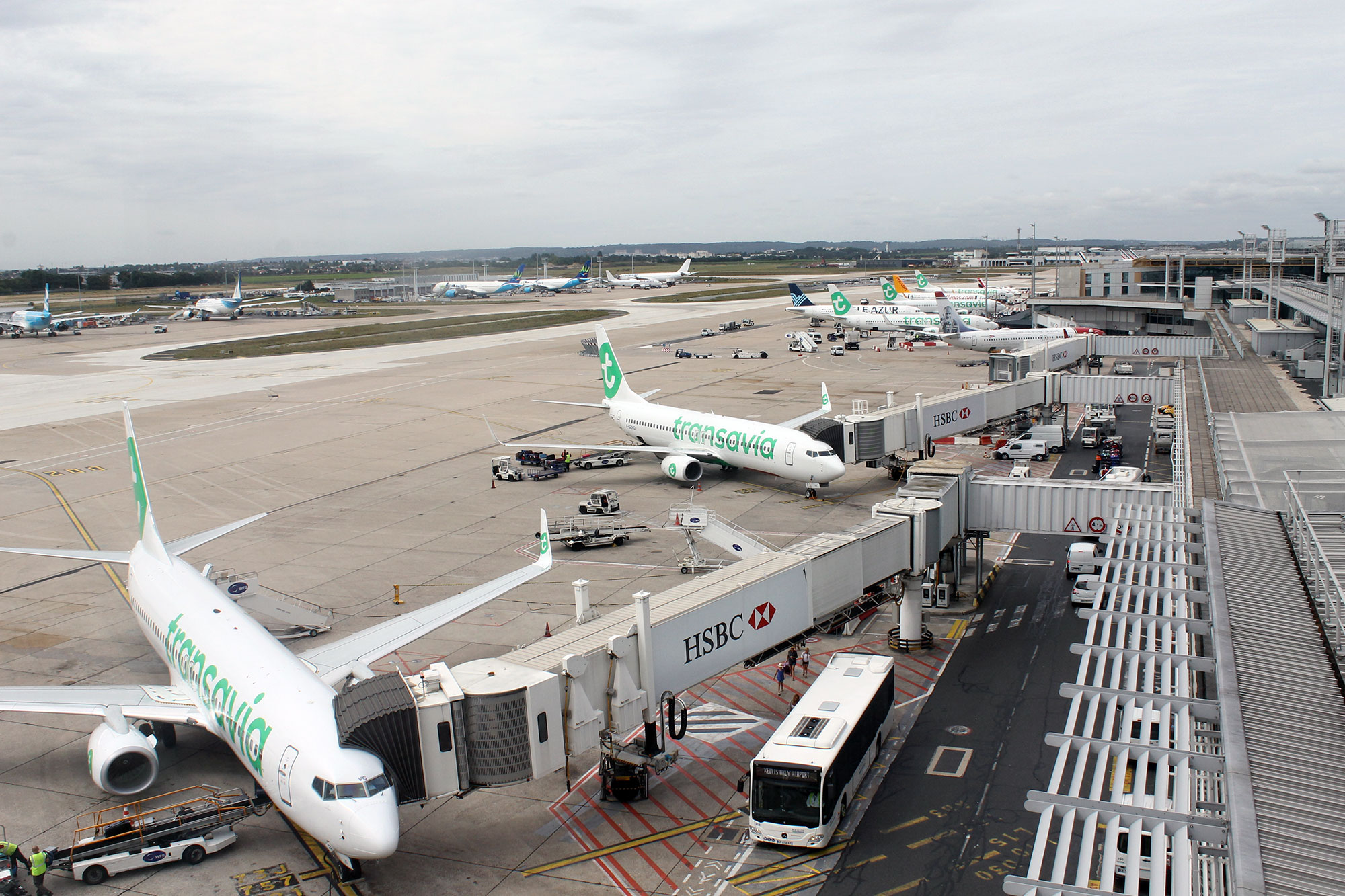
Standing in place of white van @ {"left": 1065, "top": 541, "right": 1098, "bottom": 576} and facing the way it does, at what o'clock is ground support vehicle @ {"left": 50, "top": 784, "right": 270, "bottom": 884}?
The ground support vehicle is roughly at 7 o'clock from the white van.

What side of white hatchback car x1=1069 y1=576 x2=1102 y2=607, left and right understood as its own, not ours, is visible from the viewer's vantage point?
back

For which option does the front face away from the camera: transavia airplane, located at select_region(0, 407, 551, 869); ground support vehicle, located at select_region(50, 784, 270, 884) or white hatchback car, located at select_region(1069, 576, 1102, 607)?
the white hatchback car

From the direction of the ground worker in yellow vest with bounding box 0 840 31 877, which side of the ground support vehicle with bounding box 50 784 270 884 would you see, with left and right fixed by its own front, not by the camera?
back

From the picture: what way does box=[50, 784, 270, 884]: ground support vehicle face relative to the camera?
to the viewer's right

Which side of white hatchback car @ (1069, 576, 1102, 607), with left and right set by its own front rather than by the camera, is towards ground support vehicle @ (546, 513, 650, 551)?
left

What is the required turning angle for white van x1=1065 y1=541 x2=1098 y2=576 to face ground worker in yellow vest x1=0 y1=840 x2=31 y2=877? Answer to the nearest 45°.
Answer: approximately 135° to its left
